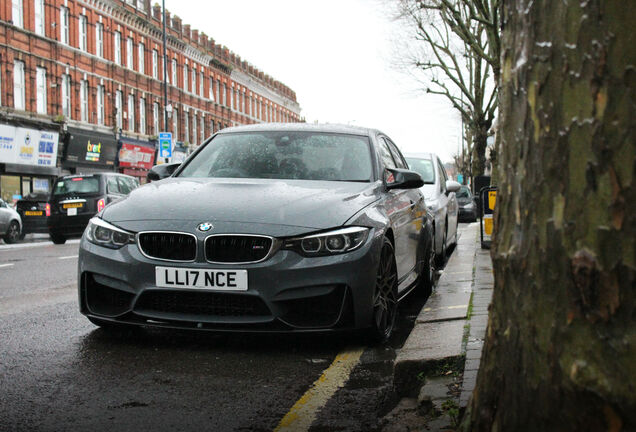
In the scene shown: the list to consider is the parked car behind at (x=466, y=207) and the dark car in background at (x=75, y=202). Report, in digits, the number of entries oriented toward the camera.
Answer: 1

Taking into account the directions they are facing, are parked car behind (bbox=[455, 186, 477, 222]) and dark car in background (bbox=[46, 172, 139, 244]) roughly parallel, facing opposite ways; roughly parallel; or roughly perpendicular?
roughly parallel, facing opposite ways

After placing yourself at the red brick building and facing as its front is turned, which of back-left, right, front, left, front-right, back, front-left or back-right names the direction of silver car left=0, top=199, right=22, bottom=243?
front-right

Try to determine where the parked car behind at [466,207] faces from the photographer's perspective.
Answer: facing the viewer

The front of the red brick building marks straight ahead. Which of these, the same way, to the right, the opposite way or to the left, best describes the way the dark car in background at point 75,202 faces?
to the left

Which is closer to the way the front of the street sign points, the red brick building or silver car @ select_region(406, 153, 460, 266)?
the silver car

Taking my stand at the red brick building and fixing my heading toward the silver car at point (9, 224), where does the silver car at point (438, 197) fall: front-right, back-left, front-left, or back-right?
front-left

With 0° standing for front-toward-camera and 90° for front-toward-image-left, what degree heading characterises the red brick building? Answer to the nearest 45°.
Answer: approximately 315°

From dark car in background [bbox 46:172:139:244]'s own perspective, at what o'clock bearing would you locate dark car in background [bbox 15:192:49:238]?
dark car in background [bbox 15:192:49:238] is roughly at 10 o'clock from dark car in background [bbox 46:172:139:244].

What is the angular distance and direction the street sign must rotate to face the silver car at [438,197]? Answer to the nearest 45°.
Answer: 0° — it already faces it

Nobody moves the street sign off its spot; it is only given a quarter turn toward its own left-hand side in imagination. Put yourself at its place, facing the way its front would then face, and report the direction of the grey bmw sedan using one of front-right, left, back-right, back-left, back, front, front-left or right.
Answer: right

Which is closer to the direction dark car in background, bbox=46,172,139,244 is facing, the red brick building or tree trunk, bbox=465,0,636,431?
the red brick building

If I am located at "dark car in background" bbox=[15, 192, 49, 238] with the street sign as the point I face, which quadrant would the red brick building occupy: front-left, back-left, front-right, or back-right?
front-left

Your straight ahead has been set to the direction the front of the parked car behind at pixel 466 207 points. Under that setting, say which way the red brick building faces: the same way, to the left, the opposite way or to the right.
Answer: to the left

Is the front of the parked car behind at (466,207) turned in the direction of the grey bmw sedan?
yes

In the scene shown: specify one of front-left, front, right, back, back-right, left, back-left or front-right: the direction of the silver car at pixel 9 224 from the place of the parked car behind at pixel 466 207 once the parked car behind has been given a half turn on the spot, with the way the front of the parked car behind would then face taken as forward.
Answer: back-left

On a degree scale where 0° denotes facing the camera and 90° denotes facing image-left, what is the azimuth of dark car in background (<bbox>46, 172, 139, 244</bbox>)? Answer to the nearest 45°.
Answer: approximately 225°

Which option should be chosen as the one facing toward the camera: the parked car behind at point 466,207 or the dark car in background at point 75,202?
the parked car behind

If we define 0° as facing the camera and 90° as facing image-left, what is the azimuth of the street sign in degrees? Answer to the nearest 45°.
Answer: approximately 0°
